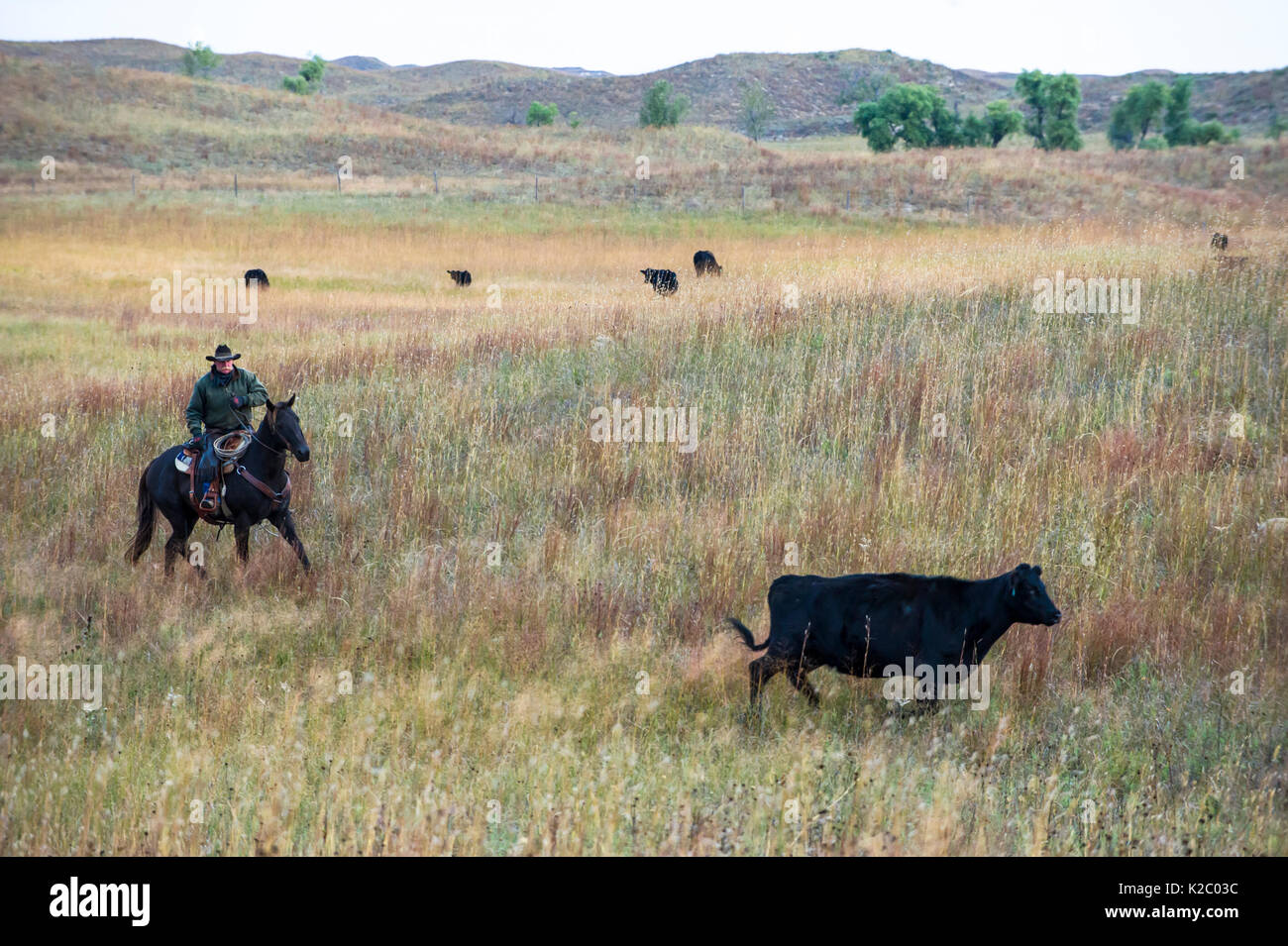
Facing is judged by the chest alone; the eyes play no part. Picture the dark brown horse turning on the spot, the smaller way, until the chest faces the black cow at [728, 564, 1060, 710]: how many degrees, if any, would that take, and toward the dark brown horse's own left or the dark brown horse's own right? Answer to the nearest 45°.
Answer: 0° — it already faces it

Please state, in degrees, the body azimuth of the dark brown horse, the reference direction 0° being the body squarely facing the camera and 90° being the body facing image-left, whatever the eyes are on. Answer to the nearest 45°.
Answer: approximately 315°

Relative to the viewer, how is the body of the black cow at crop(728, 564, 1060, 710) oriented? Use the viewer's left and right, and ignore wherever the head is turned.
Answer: facing to the right of the viewer

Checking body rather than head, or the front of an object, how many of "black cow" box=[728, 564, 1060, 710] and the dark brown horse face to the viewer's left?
0
